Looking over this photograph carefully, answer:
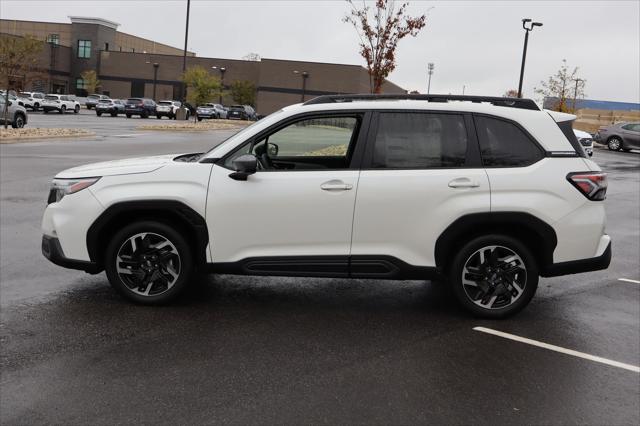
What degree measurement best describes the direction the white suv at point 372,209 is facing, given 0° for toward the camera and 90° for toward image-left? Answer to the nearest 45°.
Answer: approximately 90°
